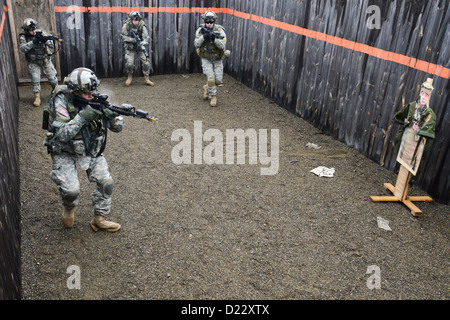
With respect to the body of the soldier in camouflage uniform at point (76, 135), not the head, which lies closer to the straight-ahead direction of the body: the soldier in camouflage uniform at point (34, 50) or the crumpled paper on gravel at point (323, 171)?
the crumpled paper on gravel

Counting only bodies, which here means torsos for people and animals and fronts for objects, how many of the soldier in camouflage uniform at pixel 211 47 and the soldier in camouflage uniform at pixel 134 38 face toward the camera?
2

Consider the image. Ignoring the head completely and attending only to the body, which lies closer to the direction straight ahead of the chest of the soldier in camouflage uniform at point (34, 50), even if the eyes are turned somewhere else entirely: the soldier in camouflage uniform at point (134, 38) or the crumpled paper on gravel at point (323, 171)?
the crumpled paper on gravel

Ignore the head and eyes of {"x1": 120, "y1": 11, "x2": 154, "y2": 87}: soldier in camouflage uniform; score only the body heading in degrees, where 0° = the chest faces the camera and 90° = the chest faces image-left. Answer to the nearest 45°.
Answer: approximately 0°

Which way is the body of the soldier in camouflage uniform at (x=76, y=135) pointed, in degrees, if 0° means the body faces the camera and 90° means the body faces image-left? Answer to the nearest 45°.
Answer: approximately 315°

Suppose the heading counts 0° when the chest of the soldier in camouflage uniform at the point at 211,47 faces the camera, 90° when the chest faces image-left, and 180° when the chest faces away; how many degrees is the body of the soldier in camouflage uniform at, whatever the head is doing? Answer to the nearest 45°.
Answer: approximately 0°

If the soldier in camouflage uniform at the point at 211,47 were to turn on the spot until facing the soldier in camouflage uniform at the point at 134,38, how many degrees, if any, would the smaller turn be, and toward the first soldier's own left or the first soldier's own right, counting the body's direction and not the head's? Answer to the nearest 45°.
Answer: approximately 135° to the first soldier's own right
